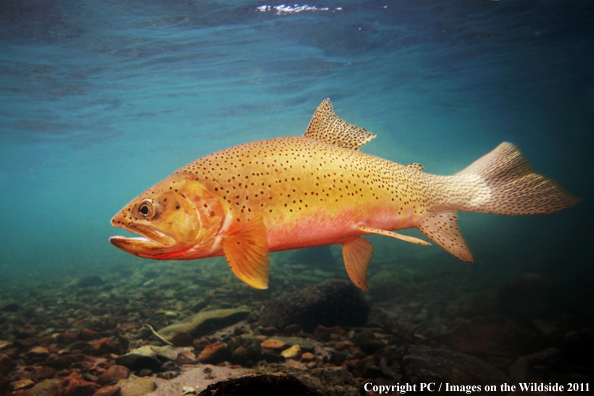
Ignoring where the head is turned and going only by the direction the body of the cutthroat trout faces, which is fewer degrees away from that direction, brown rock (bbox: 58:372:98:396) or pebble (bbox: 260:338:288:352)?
the brown rock

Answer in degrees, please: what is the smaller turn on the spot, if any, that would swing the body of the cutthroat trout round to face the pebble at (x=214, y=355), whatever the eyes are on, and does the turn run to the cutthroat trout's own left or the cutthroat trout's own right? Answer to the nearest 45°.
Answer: approximately 45° to the cutthroat trout's own right

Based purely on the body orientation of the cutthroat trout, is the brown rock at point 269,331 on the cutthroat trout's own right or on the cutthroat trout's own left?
on the cutthroat trout's own right

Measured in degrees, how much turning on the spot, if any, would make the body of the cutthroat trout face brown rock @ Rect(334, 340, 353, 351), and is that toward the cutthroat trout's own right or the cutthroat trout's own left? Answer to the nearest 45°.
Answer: approximately 90° to the cutthroat trout's own right

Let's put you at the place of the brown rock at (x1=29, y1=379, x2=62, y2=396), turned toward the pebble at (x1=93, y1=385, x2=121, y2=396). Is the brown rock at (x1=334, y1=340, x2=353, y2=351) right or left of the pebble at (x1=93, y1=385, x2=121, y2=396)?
left

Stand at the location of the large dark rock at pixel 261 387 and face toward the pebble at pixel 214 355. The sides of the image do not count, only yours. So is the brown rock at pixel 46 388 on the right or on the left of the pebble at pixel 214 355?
left

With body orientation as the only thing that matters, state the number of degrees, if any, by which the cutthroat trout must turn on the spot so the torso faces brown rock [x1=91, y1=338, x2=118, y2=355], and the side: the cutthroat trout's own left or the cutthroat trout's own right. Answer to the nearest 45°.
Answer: approximately 45° to the cutthroat trout's own right

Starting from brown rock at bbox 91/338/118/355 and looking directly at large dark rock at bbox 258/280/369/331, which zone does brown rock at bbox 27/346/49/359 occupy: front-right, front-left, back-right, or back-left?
back-left

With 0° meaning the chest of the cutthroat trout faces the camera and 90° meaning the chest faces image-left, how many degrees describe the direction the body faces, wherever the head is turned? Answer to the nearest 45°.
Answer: approximately 90°

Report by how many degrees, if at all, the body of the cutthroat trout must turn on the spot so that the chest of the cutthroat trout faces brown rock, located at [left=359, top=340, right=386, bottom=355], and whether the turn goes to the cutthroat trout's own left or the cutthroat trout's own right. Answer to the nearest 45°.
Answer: approximately 90° to the cutthroat trout's own right
